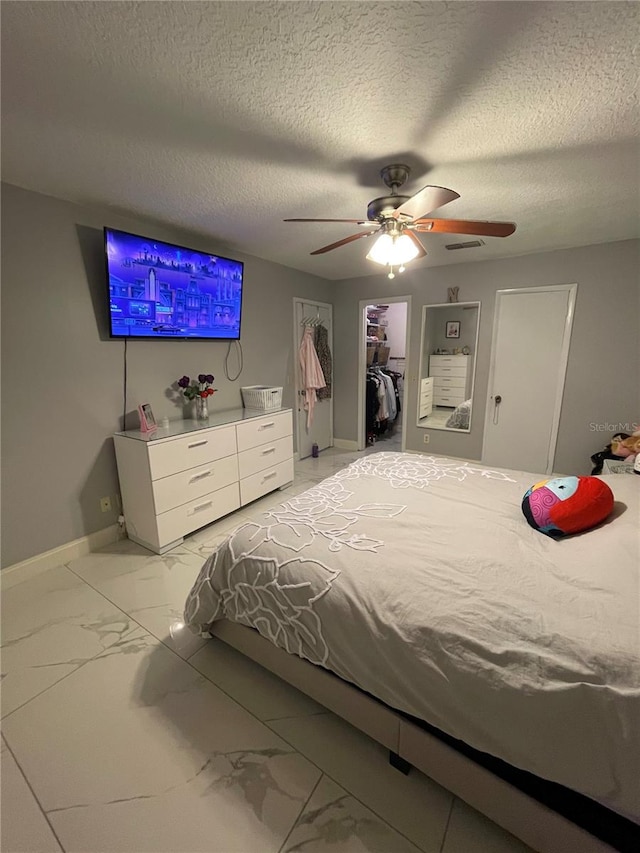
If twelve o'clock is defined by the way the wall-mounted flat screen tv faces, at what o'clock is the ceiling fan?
The ceiling fan is roughly at 12 o'clock from the wall-mounted flat screen tv.

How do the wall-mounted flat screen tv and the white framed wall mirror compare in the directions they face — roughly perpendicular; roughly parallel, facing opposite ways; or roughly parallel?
roughly perpendicular

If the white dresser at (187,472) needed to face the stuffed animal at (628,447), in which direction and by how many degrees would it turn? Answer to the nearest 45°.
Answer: approximately 45° to its left

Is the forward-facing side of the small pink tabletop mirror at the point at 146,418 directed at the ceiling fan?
yes

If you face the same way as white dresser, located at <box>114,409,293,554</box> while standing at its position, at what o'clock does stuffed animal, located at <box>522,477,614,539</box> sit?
The stuffed animal is roughly at 12 o'clock from the white dresser.

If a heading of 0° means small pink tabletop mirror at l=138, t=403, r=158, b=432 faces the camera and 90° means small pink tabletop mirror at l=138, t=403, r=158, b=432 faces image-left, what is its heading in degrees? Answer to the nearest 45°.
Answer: approximately 315°

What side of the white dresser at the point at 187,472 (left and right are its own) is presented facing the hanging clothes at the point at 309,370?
left

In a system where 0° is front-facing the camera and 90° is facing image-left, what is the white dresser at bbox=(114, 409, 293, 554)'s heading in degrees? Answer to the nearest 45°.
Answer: approximately 315°

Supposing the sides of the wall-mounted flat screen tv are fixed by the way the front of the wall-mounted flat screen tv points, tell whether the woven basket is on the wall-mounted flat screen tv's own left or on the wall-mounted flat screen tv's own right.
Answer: on the wall-mounted flat screen tv's own left
